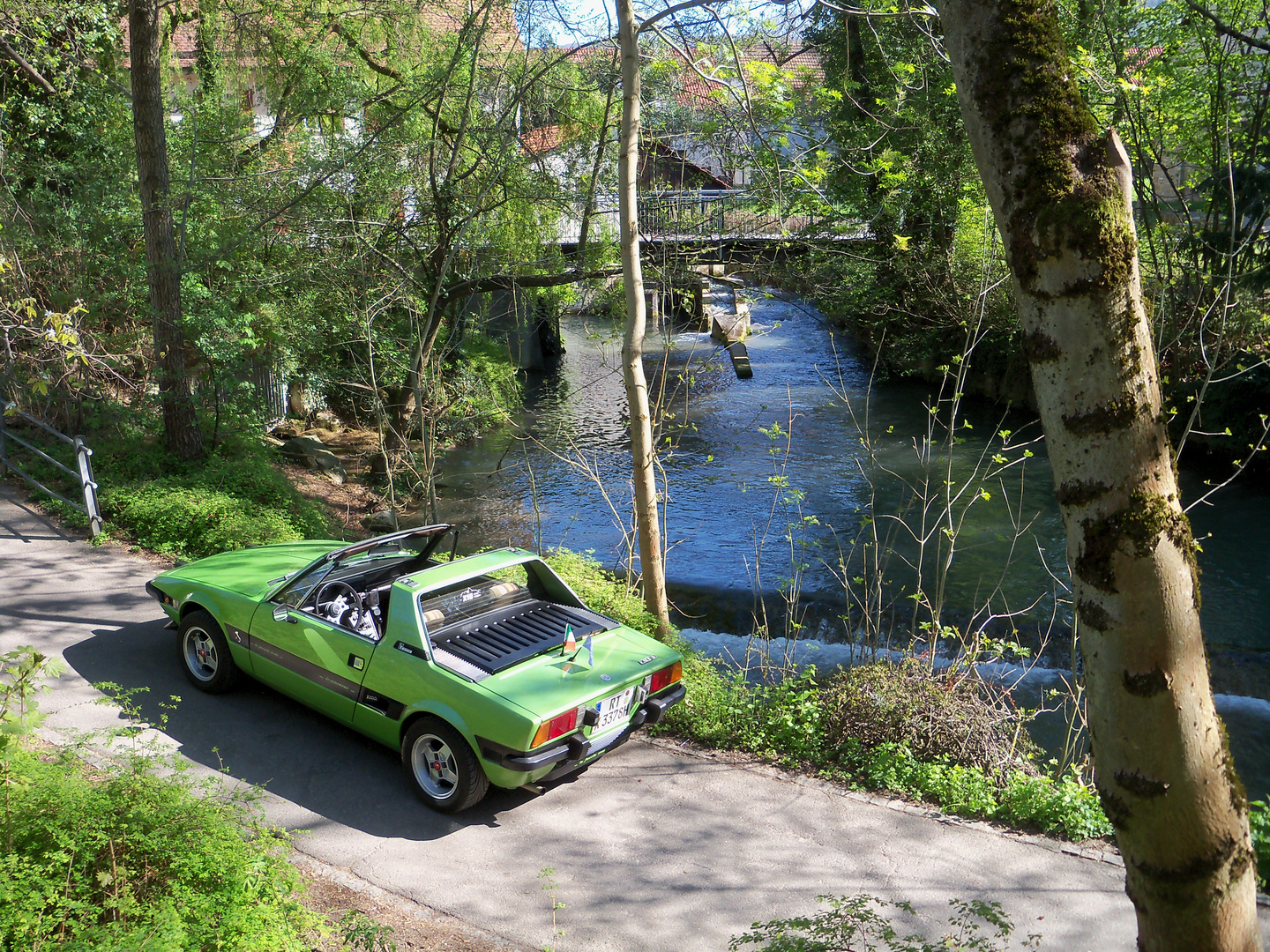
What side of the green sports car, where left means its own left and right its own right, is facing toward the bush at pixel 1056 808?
back

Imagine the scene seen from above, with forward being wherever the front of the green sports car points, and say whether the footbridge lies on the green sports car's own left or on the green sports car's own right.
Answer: on the green sports car's own right

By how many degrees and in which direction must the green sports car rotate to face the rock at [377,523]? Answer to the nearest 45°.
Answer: approximately 45° to its right

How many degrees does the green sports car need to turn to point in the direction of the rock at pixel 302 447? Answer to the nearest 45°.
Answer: approximately 45° to its right

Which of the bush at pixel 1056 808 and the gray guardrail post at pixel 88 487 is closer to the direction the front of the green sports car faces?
the gray guardrail post

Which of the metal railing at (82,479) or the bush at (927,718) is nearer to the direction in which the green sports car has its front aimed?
the metal railing

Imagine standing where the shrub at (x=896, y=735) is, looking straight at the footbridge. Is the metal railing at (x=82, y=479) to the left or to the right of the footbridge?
left

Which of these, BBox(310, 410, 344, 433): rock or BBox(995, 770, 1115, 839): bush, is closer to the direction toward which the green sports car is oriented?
the rock

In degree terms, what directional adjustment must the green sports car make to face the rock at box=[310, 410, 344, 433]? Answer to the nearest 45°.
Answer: approximately 45° to its right

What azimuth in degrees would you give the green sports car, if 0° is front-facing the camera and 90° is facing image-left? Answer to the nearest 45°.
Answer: approximately 135°

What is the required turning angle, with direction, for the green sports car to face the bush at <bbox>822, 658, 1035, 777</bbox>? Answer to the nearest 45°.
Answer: approximately 135° to its right
